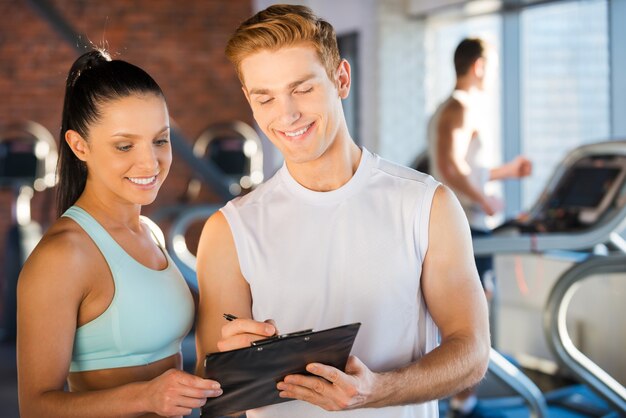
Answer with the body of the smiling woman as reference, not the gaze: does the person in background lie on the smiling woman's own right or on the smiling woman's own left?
on the smiling woman's own left

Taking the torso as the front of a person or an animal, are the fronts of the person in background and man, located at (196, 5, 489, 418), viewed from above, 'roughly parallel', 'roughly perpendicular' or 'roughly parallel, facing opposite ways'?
roughly perpendicular

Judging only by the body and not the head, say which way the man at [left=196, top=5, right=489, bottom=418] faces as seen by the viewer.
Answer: toward the camera

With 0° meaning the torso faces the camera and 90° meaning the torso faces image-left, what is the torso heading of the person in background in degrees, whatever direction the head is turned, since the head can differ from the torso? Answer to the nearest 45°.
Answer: approximately 270°

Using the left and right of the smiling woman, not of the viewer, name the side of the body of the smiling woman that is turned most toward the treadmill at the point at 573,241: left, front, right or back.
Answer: left

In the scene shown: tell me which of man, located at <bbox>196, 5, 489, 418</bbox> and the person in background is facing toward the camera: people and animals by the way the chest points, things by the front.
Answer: the man

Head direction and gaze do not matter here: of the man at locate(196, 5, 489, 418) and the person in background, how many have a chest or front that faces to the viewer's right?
1

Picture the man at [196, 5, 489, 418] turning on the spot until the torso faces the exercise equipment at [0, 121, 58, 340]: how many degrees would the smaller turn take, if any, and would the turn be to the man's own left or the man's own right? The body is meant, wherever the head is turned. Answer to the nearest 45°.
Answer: approximately 135° to the man's own right

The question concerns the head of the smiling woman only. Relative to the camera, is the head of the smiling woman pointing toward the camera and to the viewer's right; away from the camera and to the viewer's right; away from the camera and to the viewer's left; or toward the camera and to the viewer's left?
toward the camera and to the viewer's right

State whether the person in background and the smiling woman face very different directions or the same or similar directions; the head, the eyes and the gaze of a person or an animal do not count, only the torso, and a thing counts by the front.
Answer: same or similar directions
